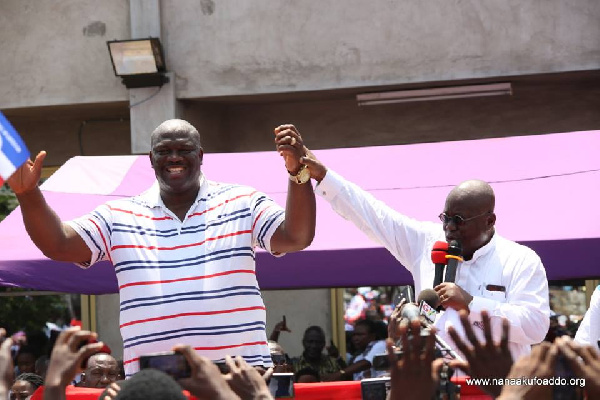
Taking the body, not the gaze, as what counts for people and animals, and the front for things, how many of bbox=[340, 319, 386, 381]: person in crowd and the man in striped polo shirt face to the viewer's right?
0

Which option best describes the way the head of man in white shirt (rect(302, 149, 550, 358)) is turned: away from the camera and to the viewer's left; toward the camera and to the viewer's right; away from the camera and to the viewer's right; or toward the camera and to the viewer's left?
toward the camera and to the viewer's left

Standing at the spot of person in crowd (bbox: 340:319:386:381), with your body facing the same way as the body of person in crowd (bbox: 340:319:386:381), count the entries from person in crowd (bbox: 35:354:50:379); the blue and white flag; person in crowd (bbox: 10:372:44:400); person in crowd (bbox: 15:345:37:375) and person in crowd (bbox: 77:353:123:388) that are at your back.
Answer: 0

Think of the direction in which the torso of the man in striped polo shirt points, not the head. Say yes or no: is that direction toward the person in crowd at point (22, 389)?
no

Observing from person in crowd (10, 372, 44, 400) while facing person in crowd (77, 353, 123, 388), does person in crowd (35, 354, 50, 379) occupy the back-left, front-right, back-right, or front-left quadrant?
front-left

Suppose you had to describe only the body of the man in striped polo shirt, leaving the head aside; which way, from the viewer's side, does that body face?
toward the camera

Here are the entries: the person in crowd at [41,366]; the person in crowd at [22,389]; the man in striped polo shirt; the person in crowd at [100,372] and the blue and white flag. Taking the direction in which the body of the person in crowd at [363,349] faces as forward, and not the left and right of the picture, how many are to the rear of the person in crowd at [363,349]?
0

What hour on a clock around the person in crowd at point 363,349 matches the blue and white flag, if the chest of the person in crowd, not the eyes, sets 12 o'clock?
The blue and white flag is roughly at 11 o'clock from the person in crowd.

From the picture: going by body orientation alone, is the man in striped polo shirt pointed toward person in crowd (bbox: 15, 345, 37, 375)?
no

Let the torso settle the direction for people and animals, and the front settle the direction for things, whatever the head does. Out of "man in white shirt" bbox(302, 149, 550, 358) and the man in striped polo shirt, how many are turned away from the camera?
0

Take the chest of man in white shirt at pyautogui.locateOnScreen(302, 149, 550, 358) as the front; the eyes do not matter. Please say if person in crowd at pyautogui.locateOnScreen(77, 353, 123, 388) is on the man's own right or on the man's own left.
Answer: on the man's own right

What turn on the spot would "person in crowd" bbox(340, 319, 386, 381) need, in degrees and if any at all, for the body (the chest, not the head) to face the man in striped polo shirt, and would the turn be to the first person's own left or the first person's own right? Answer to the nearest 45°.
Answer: approximately 45° to the first person's own left

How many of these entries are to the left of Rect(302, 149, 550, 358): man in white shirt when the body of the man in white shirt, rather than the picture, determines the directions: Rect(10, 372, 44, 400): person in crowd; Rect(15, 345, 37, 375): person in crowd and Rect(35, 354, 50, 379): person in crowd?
0

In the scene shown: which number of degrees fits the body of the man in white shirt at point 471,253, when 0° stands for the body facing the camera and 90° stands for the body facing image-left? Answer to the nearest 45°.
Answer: approximately 45°
